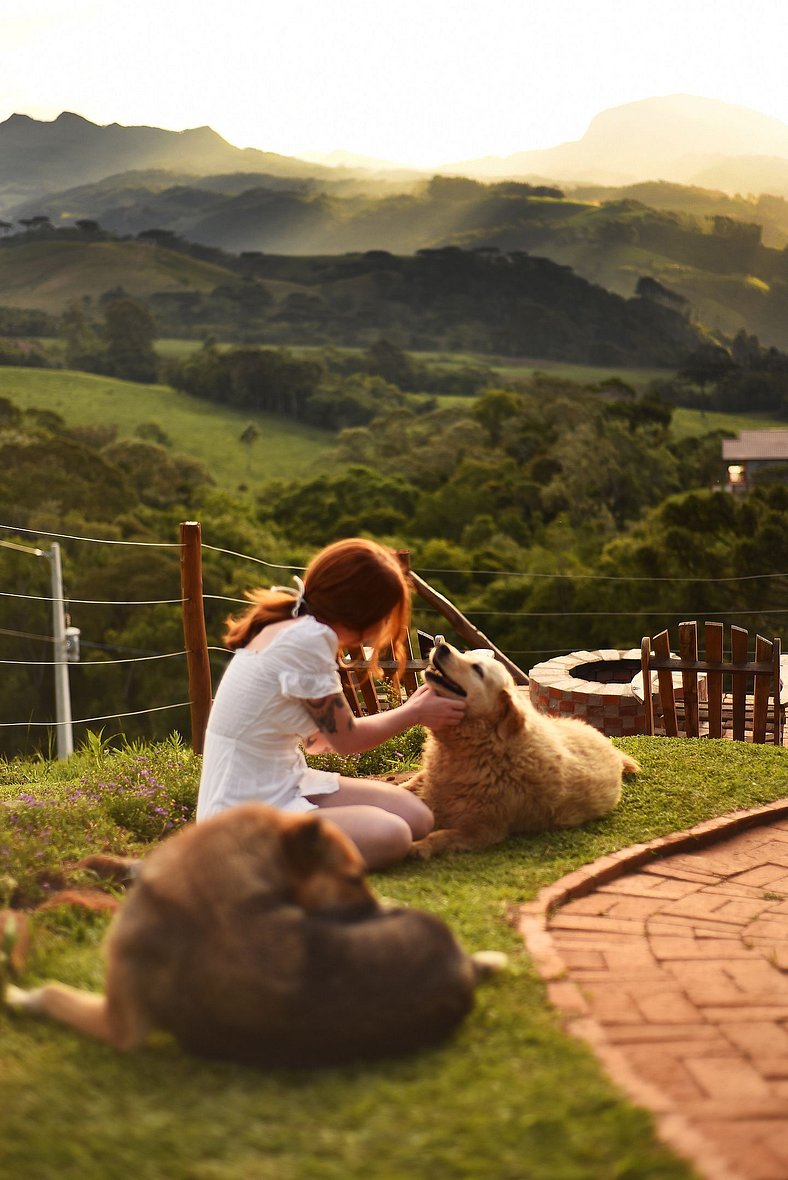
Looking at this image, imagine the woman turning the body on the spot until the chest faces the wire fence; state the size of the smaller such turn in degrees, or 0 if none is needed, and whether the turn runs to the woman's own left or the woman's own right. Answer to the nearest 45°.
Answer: approximately 90° to the woman's own left

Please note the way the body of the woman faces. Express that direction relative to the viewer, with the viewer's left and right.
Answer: facing to the right of the viewer

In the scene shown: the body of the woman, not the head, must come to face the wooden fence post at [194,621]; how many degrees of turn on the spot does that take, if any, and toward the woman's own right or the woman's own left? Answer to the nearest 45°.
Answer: approximately 90° to the woman's own left

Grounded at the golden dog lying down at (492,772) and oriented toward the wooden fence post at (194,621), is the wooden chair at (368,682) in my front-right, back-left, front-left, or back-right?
front-right

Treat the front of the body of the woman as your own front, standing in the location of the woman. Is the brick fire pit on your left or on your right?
on your left

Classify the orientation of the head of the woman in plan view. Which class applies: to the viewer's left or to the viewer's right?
to the viewer's right
